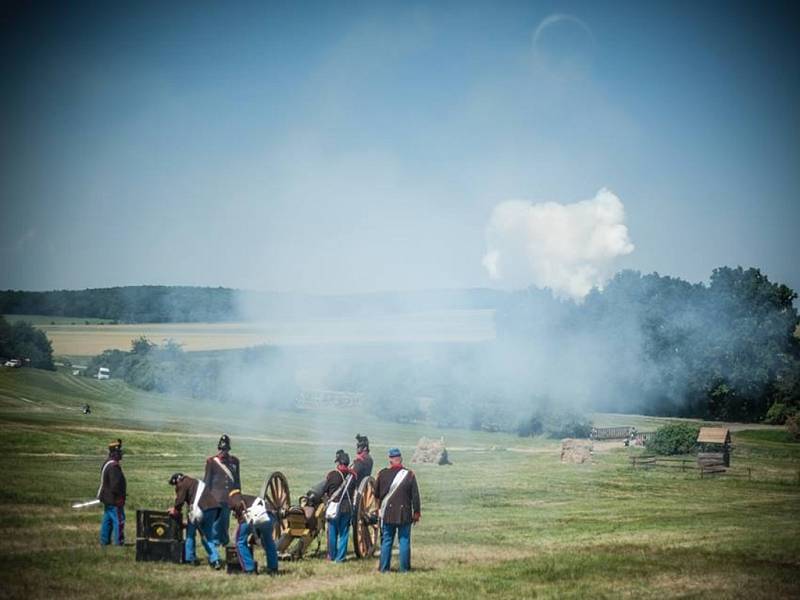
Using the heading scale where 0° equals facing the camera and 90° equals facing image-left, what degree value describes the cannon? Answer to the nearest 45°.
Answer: approximately 225°

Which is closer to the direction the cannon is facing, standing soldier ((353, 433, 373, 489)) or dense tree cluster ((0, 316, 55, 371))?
the standing soldier

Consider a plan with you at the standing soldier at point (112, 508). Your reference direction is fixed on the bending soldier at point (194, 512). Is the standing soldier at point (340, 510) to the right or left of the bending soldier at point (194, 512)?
left

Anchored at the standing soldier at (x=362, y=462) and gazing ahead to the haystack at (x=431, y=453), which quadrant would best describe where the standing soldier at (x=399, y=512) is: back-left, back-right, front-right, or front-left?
back-right
